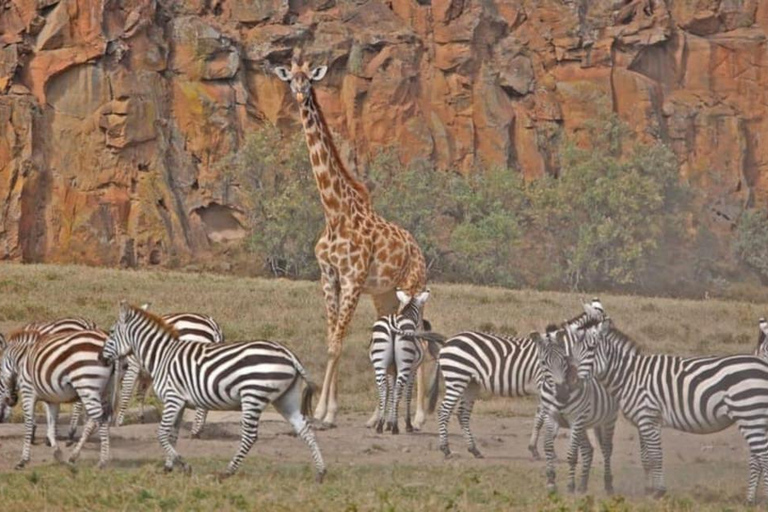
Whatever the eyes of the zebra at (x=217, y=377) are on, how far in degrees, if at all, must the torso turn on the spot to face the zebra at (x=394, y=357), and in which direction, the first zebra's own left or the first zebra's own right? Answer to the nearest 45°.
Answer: approximately 135° to the first zebra's own right

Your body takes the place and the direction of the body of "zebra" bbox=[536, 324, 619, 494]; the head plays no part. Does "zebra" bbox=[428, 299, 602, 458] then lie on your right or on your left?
on your right

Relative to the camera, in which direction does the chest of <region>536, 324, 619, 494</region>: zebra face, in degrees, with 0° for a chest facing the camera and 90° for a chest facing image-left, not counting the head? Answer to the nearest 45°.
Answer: approximately 45°

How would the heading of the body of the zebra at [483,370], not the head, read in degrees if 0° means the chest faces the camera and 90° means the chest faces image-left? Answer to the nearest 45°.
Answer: approximately 270°

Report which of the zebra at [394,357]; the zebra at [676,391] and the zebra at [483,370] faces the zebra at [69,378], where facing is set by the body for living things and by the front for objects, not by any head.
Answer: the zebra at [676,391]

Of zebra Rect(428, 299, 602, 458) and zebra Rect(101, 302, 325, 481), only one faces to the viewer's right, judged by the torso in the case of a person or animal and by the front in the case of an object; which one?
zebra Rect(428, 299, 602, 458)

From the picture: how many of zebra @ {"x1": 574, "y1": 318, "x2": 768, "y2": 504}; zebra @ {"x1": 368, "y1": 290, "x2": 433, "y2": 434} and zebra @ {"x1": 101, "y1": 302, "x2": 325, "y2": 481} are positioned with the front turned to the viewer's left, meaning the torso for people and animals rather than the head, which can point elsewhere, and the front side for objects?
2

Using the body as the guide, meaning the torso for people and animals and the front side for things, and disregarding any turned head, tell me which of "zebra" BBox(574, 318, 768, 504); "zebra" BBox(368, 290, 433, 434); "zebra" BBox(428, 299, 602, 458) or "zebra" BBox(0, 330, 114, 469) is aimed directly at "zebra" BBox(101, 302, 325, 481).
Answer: "zebra" BBox(574, 318, 768, 504)

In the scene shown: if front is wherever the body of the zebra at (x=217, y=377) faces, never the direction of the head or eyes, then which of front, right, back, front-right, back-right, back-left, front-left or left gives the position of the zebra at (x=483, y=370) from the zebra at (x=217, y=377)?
back-right

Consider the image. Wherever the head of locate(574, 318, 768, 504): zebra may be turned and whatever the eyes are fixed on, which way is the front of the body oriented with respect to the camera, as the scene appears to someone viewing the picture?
to the viewer's left

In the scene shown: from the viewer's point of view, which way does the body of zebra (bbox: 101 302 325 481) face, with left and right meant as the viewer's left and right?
facing to the left of the viewer

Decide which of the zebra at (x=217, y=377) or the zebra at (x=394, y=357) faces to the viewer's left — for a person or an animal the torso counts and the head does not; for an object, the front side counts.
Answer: the zebra at (x=217, y=377)

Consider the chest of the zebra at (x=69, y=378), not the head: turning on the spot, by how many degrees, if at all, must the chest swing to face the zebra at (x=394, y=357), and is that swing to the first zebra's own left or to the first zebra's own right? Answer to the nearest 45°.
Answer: approximately 135° to the first zebra's own right
